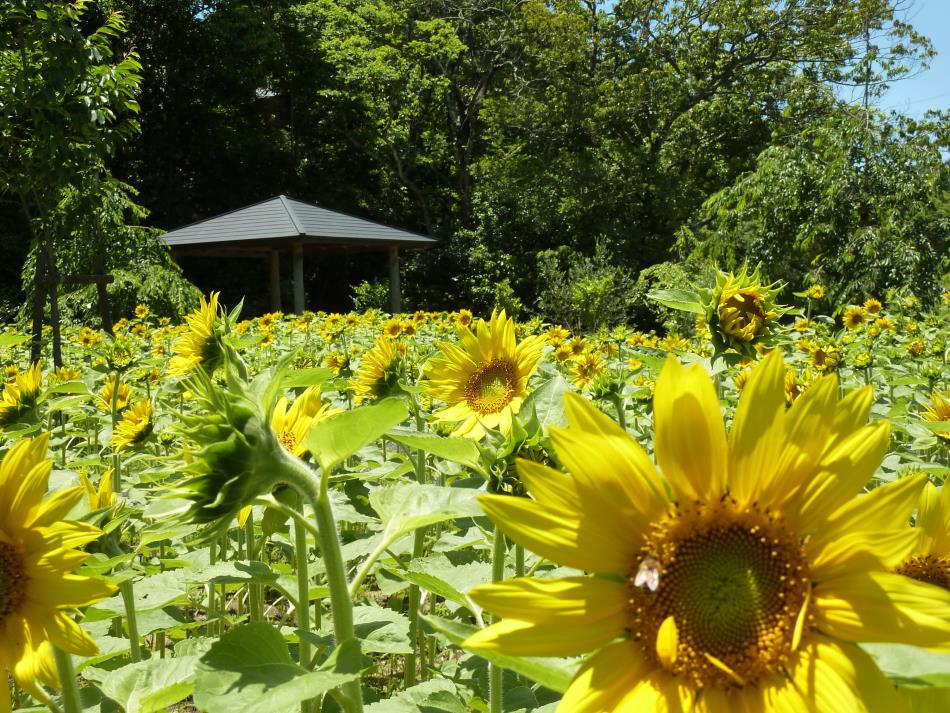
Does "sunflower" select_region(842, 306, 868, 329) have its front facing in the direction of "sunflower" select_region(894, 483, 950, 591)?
yes

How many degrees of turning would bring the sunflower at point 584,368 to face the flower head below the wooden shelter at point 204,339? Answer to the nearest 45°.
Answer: approximately 45° to its right

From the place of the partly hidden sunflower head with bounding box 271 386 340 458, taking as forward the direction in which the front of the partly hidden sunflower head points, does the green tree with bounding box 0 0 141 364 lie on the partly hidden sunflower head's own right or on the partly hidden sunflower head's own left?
on the partly hidden sunflower head's own right

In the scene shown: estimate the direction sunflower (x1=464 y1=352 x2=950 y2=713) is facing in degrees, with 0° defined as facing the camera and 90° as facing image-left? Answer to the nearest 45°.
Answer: approximately 0°

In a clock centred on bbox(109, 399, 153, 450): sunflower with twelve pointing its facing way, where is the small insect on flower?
The small insect on flower is roughly at 10 o'clock from the sunflower.

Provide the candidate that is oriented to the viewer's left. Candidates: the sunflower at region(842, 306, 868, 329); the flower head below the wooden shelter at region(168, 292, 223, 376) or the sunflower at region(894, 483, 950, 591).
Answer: the flower head below the wooden shelter

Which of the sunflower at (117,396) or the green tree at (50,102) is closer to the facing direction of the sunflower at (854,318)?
the sunflower

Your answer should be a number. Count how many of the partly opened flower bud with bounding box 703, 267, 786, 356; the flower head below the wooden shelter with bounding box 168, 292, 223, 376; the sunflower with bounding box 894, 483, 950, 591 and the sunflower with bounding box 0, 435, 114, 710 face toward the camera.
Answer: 3
